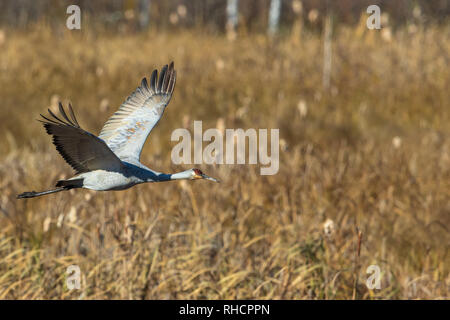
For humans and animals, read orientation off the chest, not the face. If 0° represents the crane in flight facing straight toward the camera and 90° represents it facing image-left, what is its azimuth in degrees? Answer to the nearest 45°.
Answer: approximately 270°
